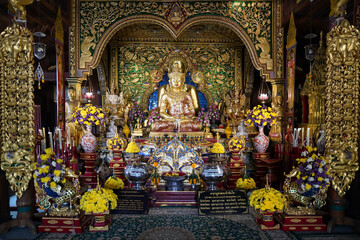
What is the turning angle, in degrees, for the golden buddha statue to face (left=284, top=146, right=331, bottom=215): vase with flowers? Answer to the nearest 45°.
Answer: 0° — it already faces it

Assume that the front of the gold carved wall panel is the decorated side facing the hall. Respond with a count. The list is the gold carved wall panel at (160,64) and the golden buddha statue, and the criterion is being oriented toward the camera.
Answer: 2

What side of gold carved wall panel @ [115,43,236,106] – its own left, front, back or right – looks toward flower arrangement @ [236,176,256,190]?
front

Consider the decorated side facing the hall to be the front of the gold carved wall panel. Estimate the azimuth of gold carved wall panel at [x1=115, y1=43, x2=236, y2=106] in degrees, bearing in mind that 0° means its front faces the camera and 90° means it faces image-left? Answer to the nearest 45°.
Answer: approximately 0°

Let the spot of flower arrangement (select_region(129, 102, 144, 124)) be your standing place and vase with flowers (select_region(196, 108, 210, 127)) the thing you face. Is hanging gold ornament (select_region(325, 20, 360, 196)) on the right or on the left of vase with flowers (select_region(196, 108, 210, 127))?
right

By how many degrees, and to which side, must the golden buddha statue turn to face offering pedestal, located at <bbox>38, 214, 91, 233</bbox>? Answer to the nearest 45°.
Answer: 0° — it already faces it

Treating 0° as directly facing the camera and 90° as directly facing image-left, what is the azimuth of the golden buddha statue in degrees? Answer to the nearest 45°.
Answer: approximately 0°

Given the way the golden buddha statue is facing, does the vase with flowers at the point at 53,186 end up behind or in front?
in front

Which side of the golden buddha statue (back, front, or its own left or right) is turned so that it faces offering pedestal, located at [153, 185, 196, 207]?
front

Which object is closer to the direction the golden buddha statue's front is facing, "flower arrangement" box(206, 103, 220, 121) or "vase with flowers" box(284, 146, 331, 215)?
the vase with flowers

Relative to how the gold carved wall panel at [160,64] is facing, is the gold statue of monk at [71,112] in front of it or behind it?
in front

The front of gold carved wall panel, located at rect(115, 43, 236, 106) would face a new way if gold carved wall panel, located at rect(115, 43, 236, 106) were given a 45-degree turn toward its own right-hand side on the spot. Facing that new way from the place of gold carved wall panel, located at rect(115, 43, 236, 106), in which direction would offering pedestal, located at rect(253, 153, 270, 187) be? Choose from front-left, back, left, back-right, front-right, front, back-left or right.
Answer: left
